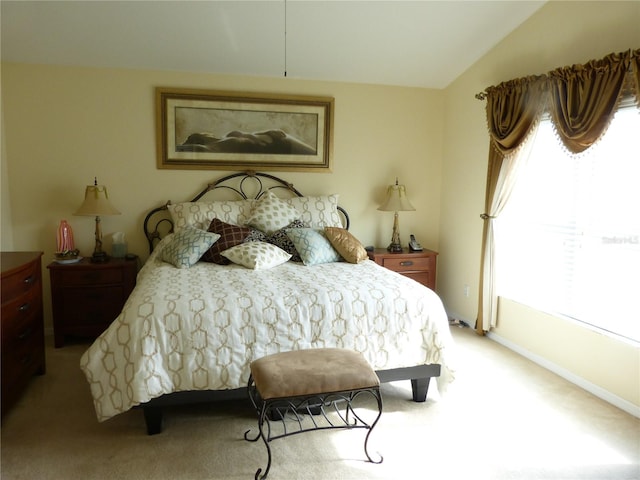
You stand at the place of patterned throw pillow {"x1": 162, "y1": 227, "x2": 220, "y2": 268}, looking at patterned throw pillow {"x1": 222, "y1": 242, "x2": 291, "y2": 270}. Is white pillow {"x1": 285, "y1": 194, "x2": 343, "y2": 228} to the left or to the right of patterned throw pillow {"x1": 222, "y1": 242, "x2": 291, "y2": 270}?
left

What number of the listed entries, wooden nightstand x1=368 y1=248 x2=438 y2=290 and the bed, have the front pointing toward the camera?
2

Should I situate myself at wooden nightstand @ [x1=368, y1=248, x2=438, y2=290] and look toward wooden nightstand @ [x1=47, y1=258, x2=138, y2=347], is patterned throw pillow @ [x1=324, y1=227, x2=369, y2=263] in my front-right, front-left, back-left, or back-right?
front-left

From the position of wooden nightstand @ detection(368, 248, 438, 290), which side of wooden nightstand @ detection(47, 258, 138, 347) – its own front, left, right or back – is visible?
left

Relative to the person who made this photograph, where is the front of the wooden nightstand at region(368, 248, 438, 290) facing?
facing the viewer

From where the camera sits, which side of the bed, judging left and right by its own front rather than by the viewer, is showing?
front

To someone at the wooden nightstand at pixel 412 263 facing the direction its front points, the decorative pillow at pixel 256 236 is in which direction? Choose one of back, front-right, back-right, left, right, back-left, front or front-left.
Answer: front-right

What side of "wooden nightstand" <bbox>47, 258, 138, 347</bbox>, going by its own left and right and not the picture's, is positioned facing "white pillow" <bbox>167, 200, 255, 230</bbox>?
left

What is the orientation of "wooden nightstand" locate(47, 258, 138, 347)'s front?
toward the camera

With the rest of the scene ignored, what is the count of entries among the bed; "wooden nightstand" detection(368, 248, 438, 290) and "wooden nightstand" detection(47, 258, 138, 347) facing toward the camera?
3

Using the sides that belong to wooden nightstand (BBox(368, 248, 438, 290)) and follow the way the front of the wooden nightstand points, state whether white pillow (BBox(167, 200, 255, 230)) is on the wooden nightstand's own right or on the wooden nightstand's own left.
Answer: on the wooden nightstand's own right

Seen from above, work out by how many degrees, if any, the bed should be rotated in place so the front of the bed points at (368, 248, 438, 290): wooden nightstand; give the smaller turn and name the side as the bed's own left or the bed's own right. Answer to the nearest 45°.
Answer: approximately 135° to the bed's own left

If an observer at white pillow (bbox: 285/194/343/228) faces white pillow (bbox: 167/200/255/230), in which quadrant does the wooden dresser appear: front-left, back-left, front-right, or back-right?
front-left
